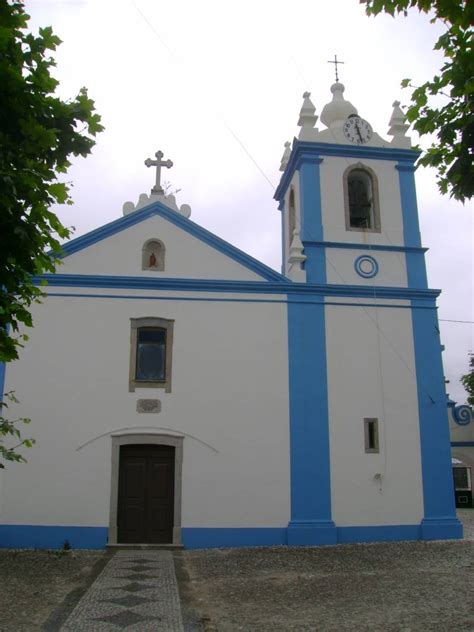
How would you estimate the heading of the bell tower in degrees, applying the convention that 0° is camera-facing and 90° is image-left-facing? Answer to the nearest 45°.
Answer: approximately 0°
